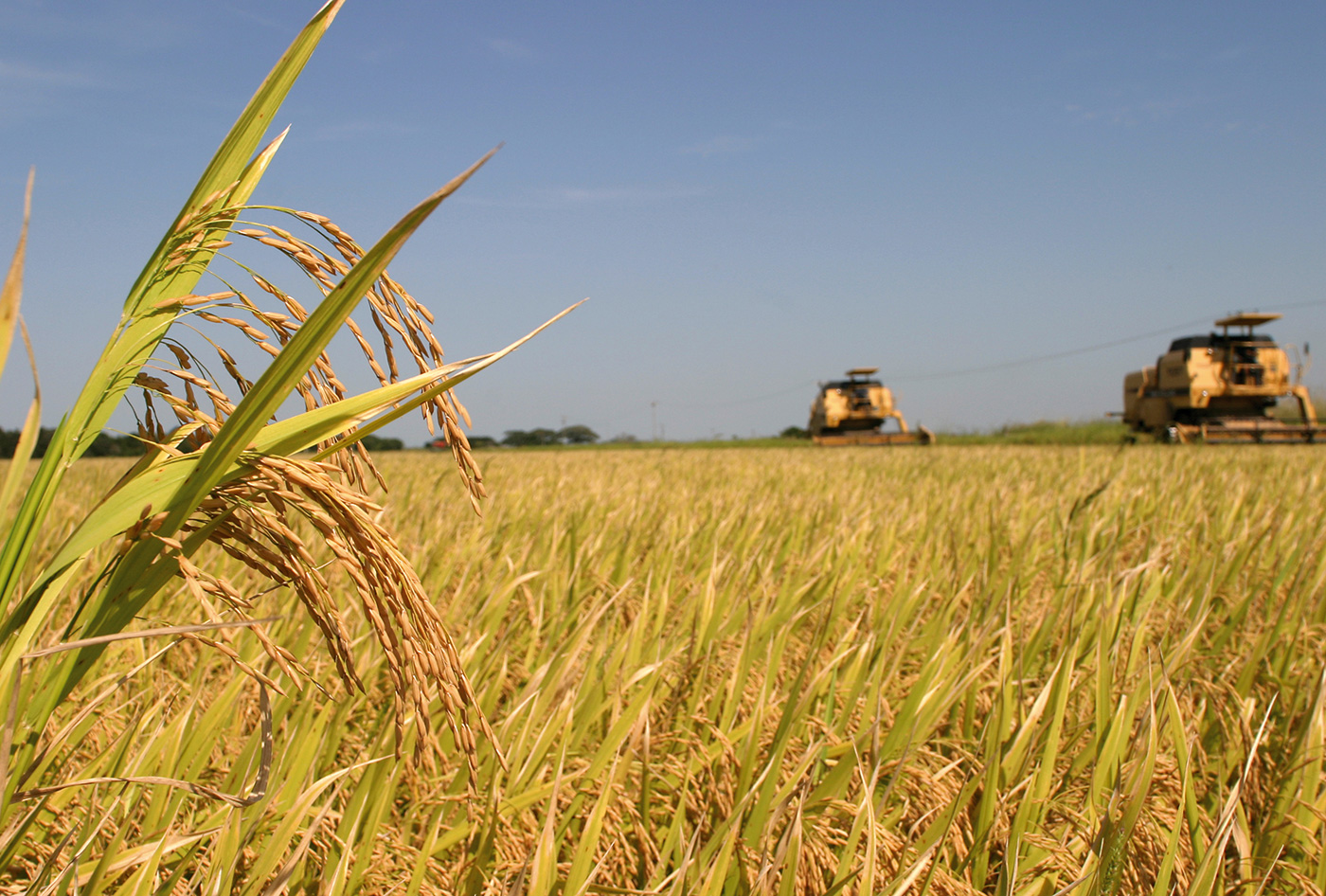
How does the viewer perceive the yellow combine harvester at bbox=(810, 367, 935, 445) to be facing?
facing the viewer and to the right of the viewer

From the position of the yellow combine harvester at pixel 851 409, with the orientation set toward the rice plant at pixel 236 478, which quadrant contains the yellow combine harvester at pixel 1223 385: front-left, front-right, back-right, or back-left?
front-left

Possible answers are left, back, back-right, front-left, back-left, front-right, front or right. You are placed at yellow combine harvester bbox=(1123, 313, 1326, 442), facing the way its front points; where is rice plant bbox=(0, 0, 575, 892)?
front-right

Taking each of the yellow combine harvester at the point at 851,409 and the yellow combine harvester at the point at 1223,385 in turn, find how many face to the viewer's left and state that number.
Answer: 0

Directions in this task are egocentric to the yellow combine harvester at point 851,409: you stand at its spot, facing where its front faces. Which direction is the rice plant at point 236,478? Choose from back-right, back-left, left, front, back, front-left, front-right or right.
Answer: front-right

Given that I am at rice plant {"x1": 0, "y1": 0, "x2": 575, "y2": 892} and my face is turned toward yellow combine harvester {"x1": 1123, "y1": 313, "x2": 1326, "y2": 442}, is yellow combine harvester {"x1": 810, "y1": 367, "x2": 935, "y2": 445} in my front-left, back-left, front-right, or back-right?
front-left

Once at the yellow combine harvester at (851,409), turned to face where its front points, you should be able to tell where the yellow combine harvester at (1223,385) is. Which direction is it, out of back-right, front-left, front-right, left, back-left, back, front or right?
front

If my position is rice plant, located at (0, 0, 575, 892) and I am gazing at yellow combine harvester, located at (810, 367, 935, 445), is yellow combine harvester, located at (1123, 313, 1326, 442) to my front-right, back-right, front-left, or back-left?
front-right

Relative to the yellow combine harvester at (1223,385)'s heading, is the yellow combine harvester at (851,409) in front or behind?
behind

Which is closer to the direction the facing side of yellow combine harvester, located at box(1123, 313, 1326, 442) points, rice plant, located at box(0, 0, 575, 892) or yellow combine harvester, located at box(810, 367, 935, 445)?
the rice plant

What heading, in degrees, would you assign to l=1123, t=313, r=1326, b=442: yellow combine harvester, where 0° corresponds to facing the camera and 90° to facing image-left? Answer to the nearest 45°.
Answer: approximately 315°
